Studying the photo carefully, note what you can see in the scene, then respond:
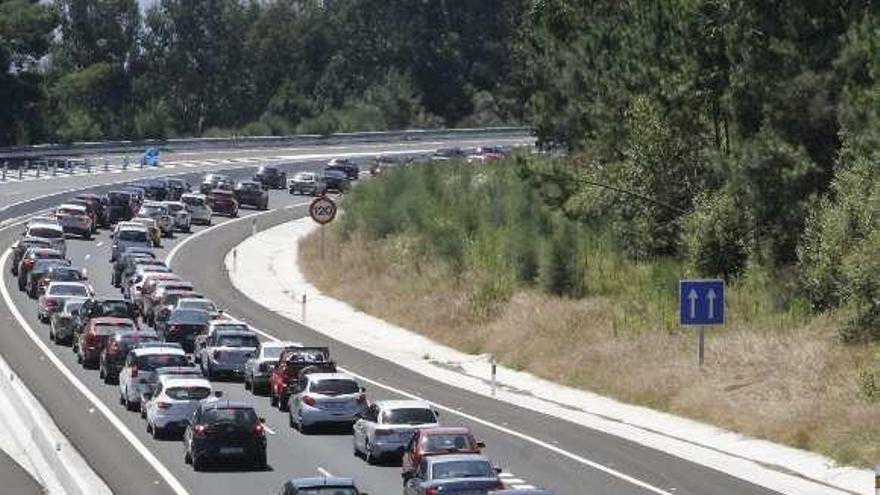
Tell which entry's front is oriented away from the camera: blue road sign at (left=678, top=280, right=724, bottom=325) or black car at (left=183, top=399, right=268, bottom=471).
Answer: the black car

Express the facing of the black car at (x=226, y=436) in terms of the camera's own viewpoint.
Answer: facing away from the viewer

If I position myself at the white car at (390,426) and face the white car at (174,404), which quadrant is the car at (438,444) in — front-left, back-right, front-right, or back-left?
back-left

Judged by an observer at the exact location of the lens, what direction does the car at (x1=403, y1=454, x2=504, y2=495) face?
facing away from the viewer and to the left of the viewer

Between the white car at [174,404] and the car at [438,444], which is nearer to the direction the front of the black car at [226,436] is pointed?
the white car

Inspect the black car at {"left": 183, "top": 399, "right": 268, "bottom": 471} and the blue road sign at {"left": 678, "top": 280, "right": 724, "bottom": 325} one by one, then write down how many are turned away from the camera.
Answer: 1

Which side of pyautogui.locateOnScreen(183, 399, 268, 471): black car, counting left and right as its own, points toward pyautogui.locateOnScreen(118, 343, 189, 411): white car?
front

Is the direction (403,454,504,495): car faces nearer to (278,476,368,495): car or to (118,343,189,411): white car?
the white car

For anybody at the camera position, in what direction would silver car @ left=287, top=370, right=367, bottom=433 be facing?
facing away from the viewer and to the left of the viewer

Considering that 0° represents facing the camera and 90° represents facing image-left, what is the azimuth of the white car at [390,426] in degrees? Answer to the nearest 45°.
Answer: approximately 135°

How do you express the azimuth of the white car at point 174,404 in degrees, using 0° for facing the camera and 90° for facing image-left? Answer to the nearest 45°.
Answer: approximately 135°
